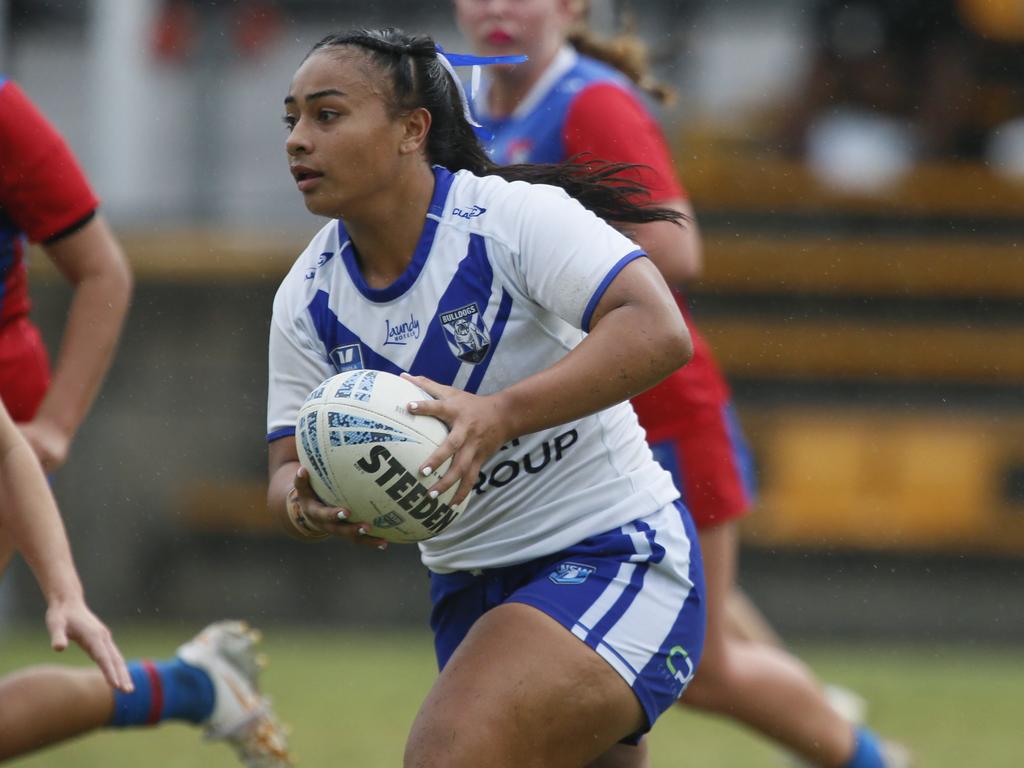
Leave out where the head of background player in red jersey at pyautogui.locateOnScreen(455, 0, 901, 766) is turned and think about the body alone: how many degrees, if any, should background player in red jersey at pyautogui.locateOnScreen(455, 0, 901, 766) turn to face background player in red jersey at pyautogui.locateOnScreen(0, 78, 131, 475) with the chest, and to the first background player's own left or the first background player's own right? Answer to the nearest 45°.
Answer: approximately 45° to the first background player's own right

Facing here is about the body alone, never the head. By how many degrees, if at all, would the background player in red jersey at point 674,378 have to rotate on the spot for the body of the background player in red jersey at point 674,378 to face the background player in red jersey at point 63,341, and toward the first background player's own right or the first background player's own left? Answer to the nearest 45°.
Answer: approximately 45° to the first background player's own right

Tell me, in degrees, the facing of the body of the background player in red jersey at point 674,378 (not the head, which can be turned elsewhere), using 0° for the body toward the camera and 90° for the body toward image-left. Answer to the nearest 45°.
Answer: approximately 45°
